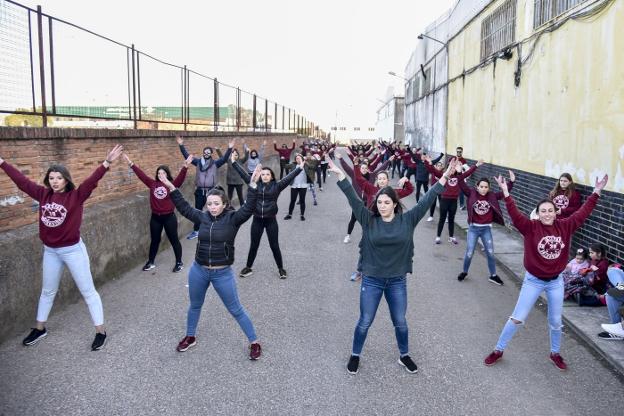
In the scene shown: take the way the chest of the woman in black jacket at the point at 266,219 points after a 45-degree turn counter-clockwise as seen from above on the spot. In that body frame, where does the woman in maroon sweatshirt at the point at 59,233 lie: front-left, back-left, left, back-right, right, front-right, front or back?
right

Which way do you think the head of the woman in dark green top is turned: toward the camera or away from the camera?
toward the camera

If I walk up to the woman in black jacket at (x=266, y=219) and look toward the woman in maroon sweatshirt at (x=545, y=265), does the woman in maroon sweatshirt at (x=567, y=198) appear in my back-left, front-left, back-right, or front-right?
front-left

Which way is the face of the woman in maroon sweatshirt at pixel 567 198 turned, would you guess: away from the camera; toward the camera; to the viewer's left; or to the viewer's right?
toward the camera

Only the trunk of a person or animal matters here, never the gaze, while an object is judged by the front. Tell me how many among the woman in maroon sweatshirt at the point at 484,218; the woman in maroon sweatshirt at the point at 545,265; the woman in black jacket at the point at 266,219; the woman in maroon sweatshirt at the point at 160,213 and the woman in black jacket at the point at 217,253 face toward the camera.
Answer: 5

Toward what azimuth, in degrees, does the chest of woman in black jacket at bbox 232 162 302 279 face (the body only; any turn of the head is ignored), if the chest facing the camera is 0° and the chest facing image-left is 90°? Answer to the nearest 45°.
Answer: approximately 0°

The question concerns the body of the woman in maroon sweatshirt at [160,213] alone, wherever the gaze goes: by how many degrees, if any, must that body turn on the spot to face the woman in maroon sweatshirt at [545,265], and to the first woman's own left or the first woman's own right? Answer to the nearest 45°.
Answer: approximately 45° to the first woman's own left

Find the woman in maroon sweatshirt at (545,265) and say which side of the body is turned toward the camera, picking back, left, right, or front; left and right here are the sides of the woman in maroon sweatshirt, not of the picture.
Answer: front

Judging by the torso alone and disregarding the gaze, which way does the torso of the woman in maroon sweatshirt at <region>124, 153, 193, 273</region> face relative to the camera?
toward the camera

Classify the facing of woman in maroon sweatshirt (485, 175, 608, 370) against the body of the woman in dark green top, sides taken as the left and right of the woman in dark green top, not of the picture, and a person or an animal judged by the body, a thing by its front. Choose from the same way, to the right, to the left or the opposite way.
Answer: the same way

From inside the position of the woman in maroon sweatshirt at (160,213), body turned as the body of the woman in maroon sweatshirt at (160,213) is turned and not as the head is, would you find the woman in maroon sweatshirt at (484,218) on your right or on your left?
on your left

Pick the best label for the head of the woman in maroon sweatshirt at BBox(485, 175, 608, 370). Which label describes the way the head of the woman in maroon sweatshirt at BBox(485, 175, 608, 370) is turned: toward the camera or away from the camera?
toward the camera

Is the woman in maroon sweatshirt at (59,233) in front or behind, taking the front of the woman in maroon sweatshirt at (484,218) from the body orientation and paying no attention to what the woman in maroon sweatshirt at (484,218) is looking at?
in front

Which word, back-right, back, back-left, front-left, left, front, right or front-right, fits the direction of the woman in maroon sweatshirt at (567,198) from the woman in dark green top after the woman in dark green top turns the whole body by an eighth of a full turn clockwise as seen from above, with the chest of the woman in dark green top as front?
back

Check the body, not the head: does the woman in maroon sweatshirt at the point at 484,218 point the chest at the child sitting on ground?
no

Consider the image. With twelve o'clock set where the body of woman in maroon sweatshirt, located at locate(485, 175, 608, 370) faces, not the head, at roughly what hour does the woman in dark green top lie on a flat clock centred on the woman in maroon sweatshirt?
The woman in dark green top is roughly at 2 o'clock from the woman in maroon sweatshirt.

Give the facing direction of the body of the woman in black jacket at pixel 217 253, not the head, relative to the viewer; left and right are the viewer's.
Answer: facing the viewer

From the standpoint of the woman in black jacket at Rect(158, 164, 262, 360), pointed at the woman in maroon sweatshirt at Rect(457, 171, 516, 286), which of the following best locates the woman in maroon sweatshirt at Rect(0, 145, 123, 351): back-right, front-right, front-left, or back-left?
back-left
